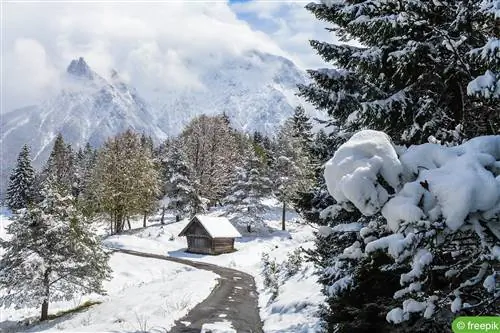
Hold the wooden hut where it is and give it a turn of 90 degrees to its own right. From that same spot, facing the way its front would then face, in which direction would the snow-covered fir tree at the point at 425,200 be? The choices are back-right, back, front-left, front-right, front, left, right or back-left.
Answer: back-left

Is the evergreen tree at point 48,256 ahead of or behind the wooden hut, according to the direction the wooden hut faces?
ahead

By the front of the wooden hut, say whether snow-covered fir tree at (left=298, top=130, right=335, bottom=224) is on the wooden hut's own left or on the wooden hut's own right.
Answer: on the wooden hut's own left

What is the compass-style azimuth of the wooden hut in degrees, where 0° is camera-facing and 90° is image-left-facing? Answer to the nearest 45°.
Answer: approximately 45°

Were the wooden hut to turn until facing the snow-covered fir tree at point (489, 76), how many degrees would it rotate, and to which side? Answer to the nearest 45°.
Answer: approximately 45° to its left
